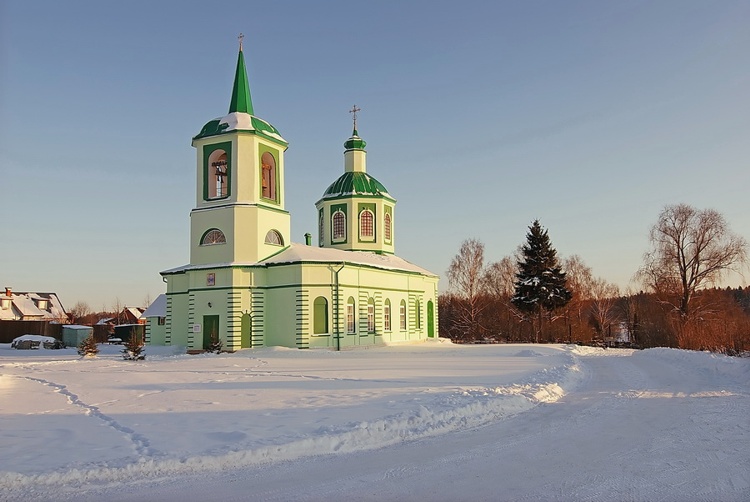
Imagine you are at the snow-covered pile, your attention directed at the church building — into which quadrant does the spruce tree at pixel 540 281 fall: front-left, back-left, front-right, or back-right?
front-left

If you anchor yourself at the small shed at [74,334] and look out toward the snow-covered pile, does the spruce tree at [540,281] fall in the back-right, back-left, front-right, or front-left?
back-left

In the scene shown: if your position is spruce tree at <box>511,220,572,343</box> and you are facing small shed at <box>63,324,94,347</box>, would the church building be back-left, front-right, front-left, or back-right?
front-left

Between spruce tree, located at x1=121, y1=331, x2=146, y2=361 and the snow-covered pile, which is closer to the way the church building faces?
the spruce tree

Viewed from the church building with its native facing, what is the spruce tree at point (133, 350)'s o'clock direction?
The spruce tree is roughly at 12 o'clock from the church building.

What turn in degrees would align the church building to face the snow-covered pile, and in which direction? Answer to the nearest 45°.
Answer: approximately 90° to its right

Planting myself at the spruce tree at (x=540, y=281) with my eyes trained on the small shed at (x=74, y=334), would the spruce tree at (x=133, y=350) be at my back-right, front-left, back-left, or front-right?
front-left

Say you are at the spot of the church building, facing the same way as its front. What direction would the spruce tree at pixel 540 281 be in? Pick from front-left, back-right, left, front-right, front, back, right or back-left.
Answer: back

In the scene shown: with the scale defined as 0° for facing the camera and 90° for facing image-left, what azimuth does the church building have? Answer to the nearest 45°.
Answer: approximately 45°

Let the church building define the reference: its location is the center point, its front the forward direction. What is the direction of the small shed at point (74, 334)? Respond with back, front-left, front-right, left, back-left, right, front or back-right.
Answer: right
